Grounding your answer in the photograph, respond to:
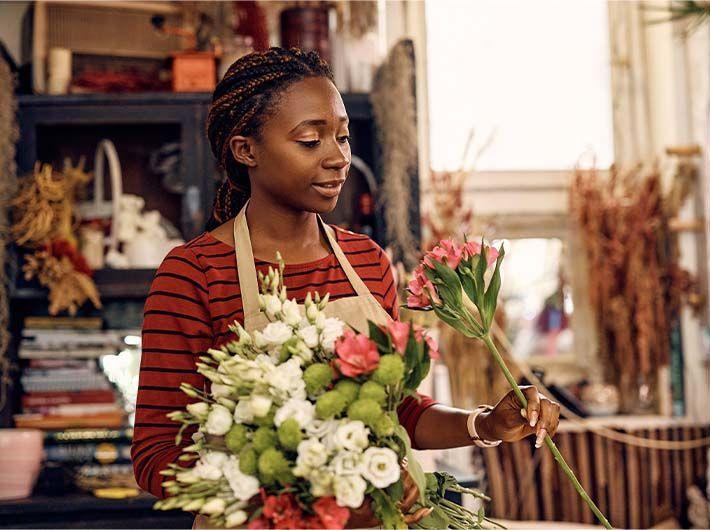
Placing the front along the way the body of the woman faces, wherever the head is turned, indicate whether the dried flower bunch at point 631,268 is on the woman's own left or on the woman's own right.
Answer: on the woman's own left

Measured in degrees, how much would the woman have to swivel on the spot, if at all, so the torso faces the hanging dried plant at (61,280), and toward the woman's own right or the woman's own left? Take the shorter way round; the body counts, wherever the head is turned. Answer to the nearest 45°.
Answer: approximately 180°

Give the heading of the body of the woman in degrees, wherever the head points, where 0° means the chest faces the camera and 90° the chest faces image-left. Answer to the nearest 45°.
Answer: approximately 315°

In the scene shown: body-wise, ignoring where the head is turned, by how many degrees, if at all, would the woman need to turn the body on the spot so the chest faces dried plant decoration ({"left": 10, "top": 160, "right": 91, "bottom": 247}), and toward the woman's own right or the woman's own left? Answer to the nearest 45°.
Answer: approximately 180°

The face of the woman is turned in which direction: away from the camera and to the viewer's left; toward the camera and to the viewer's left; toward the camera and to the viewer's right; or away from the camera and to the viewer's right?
toward the camera and to the viewer's right

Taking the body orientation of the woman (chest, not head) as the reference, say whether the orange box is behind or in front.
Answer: behind

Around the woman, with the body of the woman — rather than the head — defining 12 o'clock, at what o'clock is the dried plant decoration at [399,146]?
The dried plant decoration is roughly at 8 o'clock from the woman.
